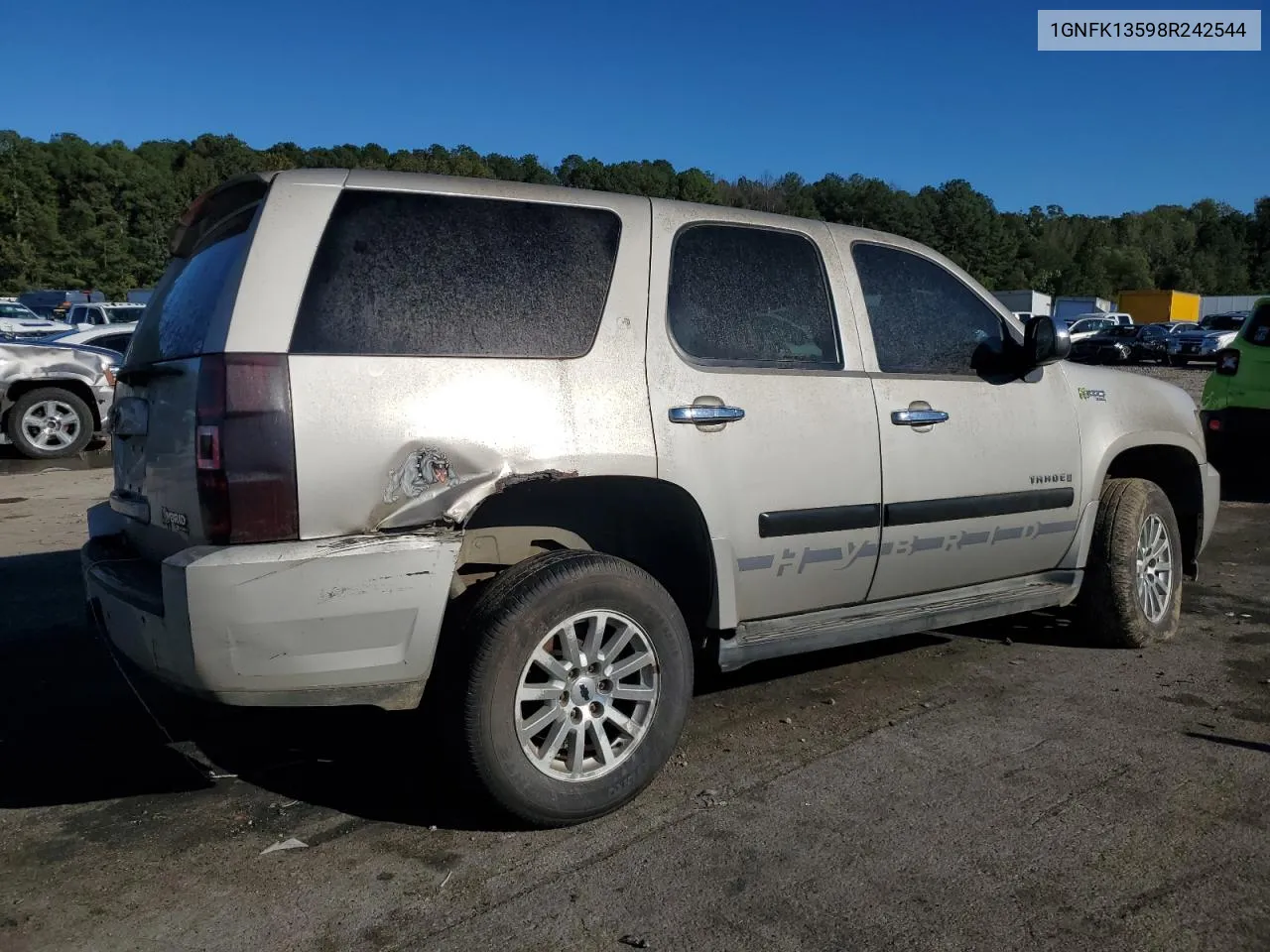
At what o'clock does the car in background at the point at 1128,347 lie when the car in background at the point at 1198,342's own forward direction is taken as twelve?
the car in background at the point at 1128,347 is roughly at 3 o'clock from the car in background at the point at 1198,342.

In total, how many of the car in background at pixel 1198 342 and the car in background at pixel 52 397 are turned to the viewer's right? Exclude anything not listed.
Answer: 1

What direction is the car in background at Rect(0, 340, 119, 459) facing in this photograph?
to the viewer's right

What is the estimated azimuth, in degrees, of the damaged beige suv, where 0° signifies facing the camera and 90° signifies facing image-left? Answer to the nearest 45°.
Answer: approximately 225°
